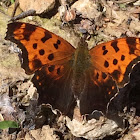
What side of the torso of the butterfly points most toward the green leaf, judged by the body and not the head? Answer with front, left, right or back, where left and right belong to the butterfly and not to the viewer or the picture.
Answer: left

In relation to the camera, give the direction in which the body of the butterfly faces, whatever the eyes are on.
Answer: away from the camera
